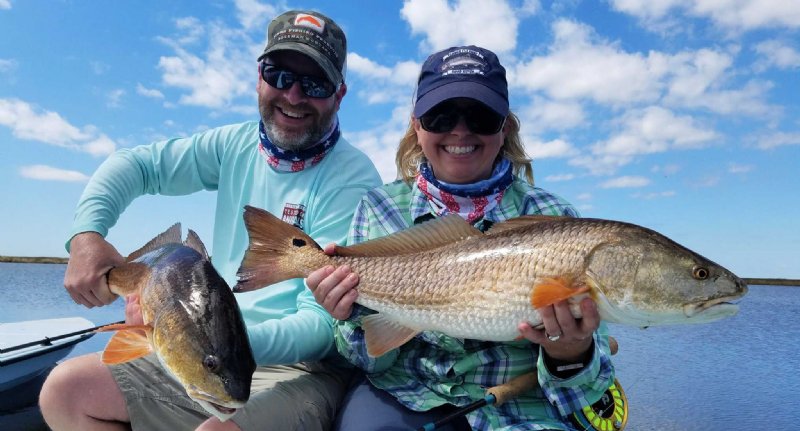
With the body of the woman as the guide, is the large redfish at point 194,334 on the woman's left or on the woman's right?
on the woman's right

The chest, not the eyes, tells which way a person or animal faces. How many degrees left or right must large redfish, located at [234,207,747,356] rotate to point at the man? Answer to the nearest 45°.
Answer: approximately 135° to its left

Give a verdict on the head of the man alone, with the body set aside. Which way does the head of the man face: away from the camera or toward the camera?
toward the camera

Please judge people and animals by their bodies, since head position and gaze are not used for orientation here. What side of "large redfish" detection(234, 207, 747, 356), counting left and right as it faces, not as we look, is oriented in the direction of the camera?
right

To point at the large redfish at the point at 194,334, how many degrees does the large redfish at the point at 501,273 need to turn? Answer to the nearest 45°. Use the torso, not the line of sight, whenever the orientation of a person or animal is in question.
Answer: approximately 180°

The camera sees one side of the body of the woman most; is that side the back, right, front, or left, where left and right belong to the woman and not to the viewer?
front

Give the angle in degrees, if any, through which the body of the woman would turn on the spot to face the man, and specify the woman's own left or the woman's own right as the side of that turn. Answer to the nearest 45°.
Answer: approximately 90° to the woman's own right

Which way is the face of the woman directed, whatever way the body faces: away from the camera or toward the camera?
toward the camera
